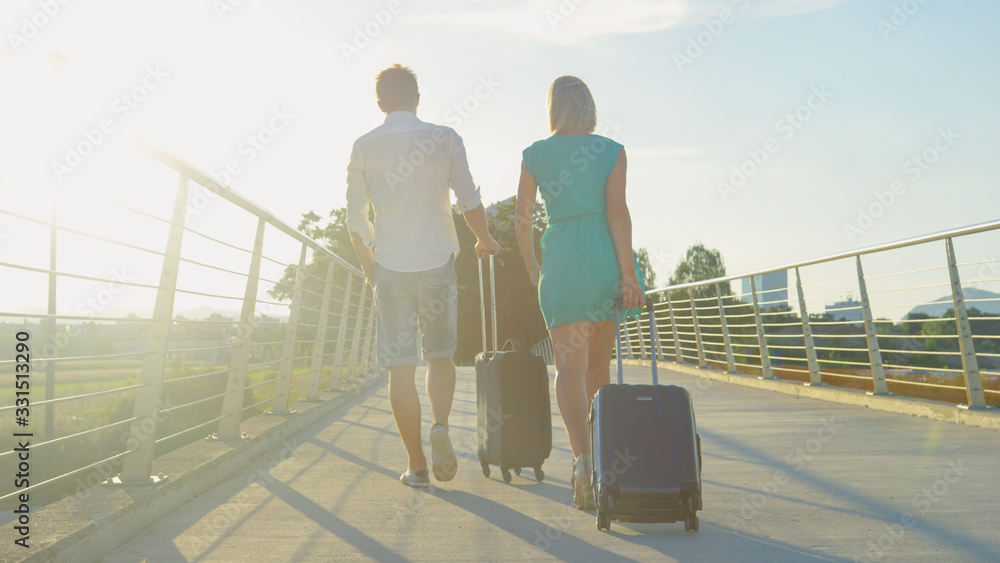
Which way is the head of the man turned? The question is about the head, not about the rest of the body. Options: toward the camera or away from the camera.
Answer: away from the camera

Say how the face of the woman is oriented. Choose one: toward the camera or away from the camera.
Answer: away from the camera

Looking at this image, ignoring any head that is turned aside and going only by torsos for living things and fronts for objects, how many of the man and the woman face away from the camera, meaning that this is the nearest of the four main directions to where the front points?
2

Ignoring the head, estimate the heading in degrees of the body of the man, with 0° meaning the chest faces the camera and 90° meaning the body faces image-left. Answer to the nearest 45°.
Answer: approximately 180°

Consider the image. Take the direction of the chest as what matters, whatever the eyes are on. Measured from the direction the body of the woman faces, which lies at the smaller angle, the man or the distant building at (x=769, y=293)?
the distant building

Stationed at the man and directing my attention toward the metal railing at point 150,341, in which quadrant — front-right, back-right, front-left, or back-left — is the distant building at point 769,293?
back-right

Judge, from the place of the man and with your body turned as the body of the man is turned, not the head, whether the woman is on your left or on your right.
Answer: on your right

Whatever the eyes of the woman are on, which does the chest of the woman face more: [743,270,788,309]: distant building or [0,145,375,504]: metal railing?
the distant building

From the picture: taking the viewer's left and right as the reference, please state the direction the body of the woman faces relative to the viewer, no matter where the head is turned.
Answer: facing away from the viewer
